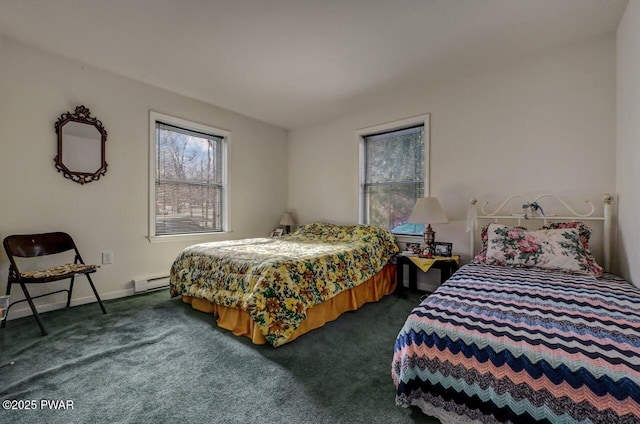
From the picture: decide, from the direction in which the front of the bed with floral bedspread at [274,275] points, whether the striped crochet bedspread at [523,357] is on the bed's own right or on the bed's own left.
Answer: on the bed's own left

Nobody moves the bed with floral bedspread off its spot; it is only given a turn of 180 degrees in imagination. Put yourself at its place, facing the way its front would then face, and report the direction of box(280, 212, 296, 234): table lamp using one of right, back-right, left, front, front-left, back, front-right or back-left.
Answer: front-left

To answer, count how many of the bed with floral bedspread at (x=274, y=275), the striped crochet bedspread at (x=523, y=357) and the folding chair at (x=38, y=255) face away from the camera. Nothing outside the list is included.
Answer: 0

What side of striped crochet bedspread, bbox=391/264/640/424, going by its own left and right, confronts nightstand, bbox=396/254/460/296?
right

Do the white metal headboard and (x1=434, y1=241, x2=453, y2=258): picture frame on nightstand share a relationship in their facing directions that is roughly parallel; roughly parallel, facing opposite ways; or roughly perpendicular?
roughly parallel

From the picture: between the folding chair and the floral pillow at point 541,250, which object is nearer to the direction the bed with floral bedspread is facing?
the folding chair

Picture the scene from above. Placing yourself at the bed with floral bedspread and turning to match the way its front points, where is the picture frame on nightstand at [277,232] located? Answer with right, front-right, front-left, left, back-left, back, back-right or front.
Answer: back-right

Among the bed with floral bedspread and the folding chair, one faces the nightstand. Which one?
the folding chair

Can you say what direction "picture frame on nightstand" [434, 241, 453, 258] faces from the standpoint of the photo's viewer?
facing the viewer and to the left of the viewer

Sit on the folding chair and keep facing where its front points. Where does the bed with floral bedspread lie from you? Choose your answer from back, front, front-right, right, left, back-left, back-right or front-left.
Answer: front

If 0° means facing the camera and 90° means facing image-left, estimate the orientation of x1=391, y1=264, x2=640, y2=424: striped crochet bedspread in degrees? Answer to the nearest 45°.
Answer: approximately 45°

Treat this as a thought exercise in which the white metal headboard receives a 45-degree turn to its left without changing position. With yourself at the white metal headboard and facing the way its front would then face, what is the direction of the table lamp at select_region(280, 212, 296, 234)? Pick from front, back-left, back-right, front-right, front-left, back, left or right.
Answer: right

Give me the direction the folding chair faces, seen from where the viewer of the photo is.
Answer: facing the viewer and to the right of the viewer
